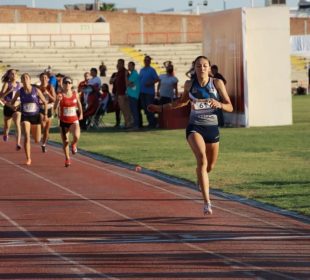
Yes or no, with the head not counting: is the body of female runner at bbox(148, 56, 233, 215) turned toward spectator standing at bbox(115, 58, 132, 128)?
no

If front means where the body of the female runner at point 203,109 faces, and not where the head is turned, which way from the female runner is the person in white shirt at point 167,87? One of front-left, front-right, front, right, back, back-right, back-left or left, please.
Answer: back

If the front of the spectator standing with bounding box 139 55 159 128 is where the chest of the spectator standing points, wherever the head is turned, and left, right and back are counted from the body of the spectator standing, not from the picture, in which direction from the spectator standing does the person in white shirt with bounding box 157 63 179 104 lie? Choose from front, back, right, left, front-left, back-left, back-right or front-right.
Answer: left

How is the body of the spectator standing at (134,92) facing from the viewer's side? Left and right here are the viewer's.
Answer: facing the viewer and to the left of the viewer

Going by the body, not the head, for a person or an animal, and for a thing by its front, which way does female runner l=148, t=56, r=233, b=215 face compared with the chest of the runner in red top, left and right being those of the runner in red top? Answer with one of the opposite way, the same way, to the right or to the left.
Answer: the same way

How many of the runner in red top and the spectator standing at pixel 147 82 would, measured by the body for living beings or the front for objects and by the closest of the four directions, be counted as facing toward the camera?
2

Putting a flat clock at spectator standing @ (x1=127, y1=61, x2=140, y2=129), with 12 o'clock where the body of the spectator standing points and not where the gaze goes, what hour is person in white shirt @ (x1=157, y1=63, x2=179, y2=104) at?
The person in white shirt is roughly at 8 o'clock from the spectator standing.

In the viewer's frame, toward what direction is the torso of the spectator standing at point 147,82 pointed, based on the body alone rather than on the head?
toward the camera

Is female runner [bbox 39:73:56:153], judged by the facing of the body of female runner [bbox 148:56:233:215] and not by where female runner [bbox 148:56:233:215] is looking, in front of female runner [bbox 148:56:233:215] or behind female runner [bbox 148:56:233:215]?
behind

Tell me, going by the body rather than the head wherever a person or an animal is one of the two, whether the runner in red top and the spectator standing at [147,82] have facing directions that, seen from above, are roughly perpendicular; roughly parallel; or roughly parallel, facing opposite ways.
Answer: roughly parallel

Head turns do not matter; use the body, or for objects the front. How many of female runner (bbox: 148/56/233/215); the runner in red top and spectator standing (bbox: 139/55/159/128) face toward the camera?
3

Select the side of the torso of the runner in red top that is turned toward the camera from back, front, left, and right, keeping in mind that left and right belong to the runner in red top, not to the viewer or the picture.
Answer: front

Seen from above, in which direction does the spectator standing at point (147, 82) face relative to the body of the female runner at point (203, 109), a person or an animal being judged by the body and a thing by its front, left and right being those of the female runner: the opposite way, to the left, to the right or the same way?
the same way

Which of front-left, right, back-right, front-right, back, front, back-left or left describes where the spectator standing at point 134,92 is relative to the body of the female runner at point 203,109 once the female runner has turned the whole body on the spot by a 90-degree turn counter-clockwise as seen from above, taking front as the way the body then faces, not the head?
left

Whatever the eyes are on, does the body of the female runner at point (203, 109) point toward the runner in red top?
no

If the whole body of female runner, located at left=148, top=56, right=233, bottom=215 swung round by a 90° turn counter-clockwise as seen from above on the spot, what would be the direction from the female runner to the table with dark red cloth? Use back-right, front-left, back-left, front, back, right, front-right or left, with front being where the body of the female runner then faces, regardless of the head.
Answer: left

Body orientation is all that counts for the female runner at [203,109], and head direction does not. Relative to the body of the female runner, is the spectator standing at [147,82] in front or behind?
behind

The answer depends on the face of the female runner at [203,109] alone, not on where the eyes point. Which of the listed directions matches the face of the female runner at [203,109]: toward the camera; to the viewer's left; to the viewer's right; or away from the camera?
toward the camera

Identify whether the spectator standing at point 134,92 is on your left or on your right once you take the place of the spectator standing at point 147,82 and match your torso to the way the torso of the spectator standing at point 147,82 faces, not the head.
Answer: on your right
